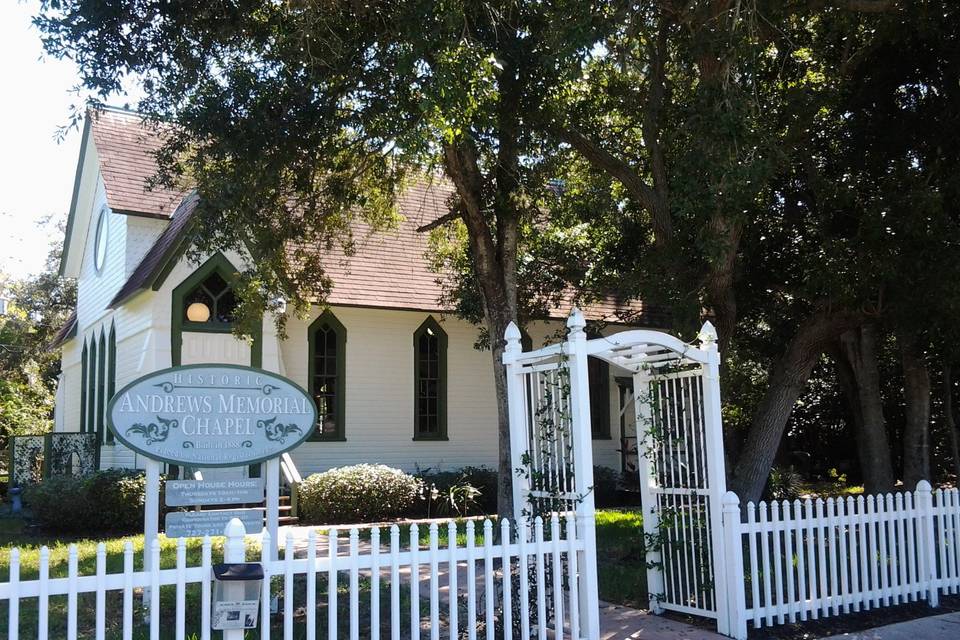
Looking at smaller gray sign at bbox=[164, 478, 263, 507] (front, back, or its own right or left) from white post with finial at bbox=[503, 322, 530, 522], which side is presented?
left

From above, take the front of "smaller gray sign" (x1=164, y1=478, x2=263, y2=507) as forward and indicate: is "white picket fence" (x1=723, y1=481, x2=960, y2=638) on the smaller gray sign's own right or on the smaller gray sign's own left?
on the smaller gray sign's own left

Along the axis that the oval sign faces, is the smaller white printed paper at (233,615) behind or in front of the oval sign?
in front

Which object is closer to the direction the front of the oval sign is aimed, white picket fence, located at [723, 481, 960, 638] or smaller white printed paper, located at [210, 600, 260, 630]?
the smaller white printed paper

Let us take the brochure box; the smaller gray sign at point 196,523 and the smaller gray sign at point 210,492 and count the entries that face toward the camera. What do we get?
3

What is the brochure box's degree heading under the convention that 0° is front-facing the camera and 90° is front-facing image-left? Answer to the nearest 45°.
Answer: approximately 0°

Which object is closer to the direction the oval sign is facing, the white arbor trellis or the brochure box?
the brochure box

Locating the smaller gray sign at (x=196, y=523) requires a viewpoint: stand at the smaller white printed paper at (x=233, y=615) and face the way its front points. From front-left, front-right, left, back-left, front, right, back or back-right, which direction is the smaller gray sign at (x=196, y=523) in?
back
